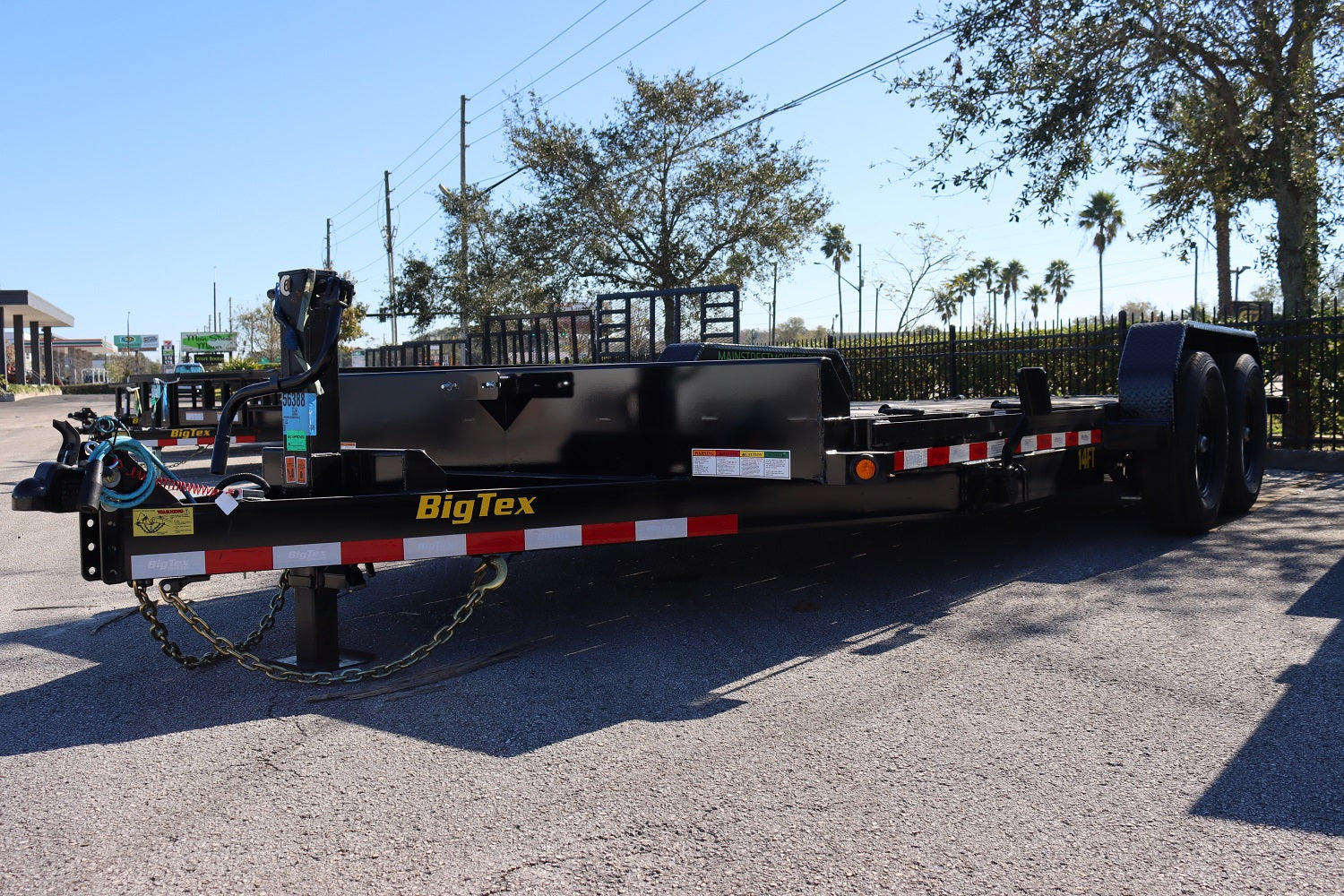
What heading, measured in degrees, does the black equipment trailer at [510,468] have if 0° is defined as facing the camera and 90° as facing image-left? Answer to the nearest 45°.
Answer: approximately 45°

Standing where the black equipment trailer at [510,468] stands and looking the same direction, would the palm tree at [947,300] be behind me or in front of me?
behind

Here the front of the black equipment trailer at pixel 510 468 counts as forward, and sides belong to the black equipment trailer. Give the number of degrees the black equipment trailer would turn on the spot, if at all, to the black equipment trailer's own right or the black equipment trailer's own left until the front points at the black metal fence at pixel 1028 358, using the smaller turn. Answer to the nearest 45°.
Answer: approximately 180°
